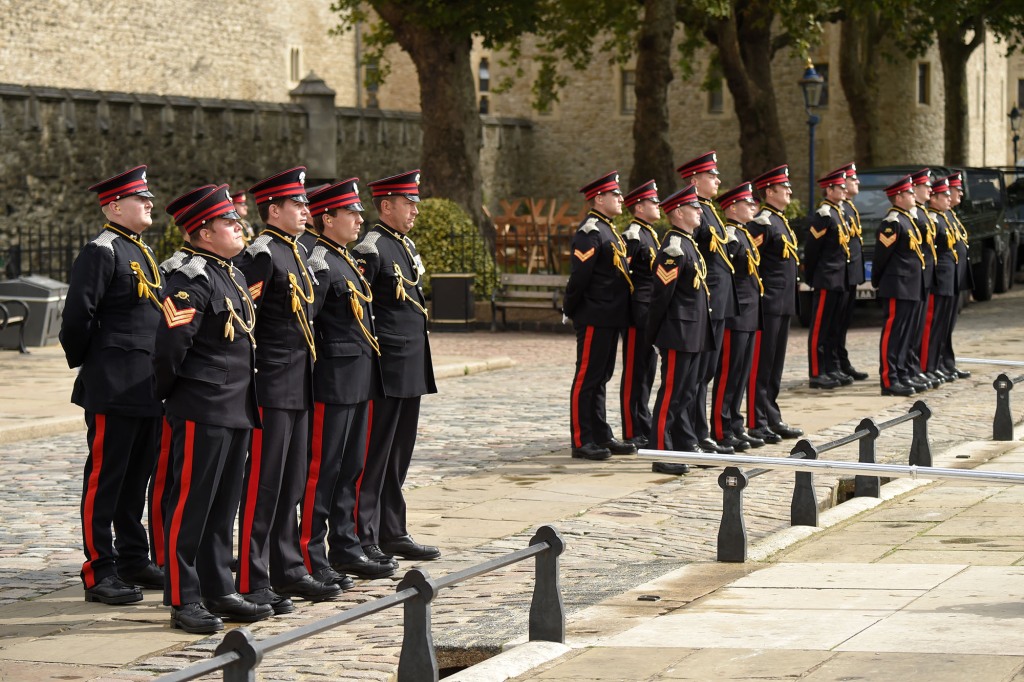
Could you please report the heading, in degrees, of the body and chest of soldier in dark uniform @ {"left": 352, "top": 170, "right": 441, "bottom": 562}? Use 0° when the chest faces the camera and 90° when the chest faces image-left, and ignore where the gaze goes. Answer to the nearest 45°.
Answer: approximately 315°

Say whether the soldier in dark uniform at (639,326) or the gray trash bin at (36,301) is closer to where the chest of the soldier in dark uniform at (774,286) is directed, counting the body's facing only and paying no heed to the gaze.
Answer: the soldier in dark uniform

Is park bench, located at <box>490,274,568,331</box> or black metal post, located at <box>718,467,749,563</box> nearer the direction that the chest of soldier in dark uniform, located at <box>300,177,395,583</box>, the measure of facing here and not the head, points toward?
the black metal post

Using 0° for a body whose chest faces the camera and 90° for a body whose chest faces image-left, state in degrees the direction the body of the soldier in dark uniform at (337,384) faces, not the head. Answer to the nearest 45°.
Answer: approximately 315°
